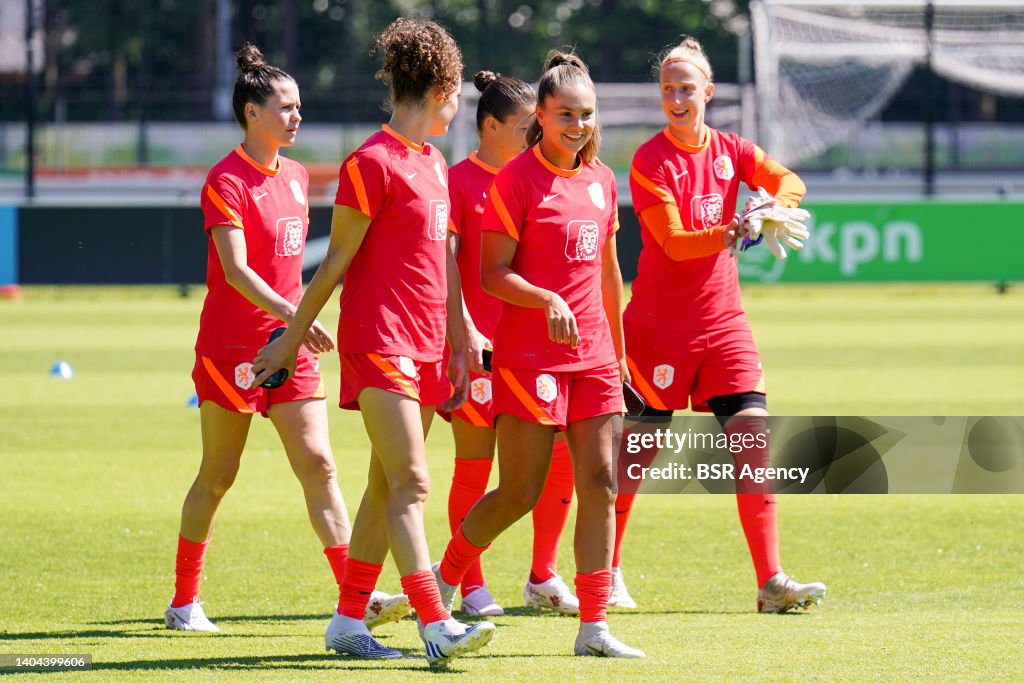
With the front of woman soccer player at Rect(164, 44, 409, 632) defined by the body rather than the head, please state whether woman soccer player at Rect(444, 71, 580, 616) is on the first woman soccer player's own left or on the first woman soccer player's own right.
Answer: on the first woman soccer player's own left

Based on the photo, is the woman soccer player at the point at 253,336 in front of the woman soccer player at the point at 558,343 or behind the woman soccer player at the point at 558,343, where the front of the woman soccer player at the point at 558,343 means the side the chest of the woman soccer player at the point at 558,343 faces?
behind

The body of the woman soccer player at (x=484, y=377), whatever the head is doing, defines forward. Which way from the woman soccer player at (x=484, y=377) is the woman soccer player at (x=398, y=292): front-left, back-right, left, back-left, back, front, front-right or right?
front-right

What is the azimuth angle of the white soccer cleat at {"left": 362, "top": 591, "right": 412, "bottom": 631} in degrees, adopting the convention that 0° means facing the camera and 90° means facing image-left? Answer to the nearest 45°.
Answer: approximately 270°

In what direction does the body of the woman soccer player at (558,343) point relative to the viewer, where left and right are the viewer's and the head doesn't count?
facing the viewer and to the right of the viewer

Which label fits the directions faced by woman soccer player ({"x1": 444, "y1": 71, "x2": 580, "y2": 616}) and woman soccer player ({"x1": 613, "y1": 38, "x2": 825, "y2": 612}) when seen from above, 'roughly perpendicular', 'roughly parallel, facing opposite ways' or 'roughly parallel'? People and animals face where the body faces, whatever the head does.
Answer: roughly parallel

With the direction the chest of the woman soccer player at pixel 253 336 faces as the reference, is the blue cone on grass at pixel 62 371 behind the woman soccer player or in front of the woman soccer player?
behind

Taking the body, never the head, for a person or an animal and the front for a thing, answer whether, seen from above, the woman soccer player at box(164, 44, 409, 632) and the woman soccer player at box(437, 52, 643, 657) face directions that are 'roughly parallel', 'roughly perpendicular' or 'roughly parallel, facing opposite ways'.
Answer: roughly parallel

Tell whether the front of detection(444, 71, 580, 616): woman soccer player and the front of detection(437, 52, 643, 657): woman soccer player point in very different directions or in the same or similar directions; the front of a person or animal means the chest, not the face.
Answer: same or similar directions
